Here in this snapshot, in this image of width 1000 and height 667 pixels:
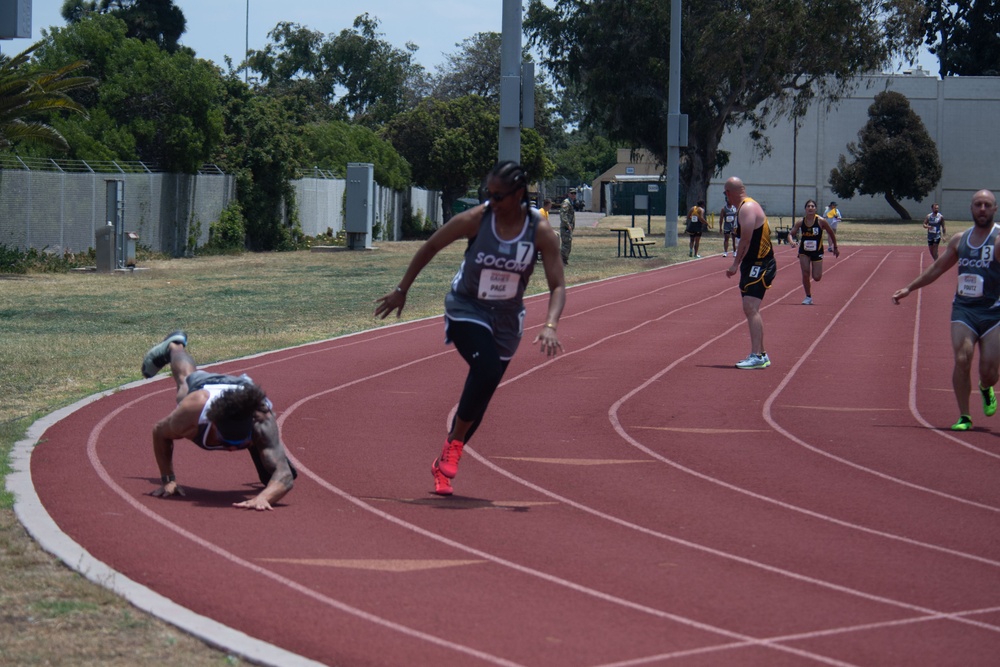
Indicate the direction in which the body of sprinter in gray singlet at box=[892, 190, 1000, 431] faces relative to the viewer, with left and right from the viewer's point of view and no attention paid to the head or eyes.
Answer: facing the viewer

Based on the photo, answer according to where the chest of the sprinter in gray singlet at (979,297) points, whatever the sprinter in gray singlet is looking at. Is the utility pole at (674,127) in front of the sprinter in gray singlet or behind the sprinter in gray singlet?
behind

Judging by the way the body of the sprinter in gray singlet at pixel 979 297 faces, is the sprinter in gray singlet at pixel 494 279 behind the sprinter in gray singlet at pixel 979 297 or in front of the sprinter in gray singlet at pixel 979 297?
in front

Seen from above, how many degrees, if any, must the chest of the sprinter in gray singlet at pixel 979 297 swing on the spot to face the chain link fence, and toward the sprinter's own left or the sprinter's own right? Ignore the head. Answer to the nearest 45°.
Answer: approximately 135° to the sprinter's own right

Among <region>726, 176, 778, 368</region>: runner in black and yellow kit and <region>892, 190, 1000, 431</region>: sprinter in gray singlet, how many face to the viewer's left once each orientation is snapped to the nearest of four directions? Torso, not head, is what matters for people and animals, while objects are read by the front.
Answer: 1

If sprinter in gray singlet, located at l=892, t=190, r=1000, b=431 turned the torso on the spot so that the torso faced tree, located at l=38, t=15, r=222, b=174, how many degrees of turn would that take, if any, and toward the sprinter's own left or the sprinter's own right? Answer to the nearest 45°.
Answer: approximately 135° to the sprinter's own right

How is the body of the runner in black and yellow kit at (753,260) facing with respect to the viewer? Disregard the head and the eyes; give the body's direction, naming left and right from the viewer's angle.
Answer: facing to the left of the viewer

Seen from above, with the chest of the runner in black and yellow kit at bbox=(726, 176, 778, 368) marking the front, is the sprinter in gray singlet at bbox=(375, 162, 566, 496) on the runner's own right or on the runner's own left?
on the runner's own left
